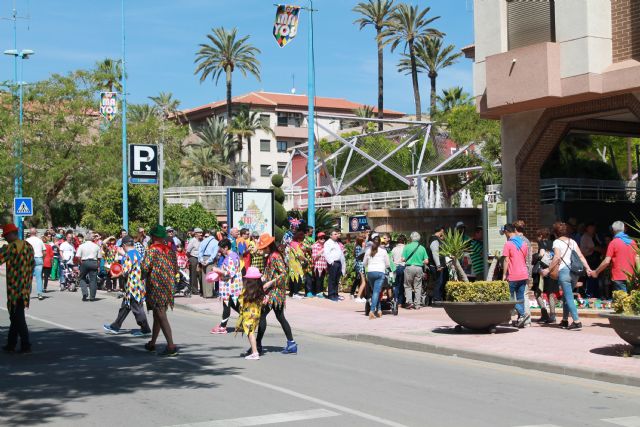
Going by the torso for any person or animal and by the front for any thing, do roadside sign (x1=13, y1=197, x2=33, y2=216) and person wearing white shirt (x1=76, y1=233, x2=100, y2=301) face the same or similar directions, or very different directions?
very different directions

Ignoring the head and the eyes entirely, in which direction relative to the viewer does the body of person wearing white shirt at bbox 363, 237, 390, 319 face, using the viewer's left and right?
facing away from the viewer

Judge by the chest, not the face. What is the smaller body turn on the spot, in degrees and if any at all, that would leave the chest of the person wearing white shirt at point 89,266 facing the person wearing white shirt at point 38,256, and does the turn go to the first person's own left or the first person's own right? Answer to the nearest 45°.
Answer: approximately 45° to the first person's own left

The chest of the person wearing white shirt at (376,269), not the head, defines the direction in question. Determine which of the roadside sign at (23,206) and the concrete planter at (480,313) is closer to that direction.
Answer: the roadside sign

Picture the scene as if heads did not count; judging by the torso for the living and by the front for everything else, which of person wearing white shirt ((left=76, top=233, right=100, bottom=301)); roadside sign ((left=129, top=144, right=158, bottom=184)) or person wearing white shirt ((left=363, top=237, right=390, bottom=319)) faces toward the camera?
the roadside sign

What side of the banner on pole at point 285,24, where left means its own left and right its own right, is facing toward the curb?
front

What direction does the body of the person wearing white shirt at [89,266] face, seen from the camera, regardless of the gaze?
away from the camera
